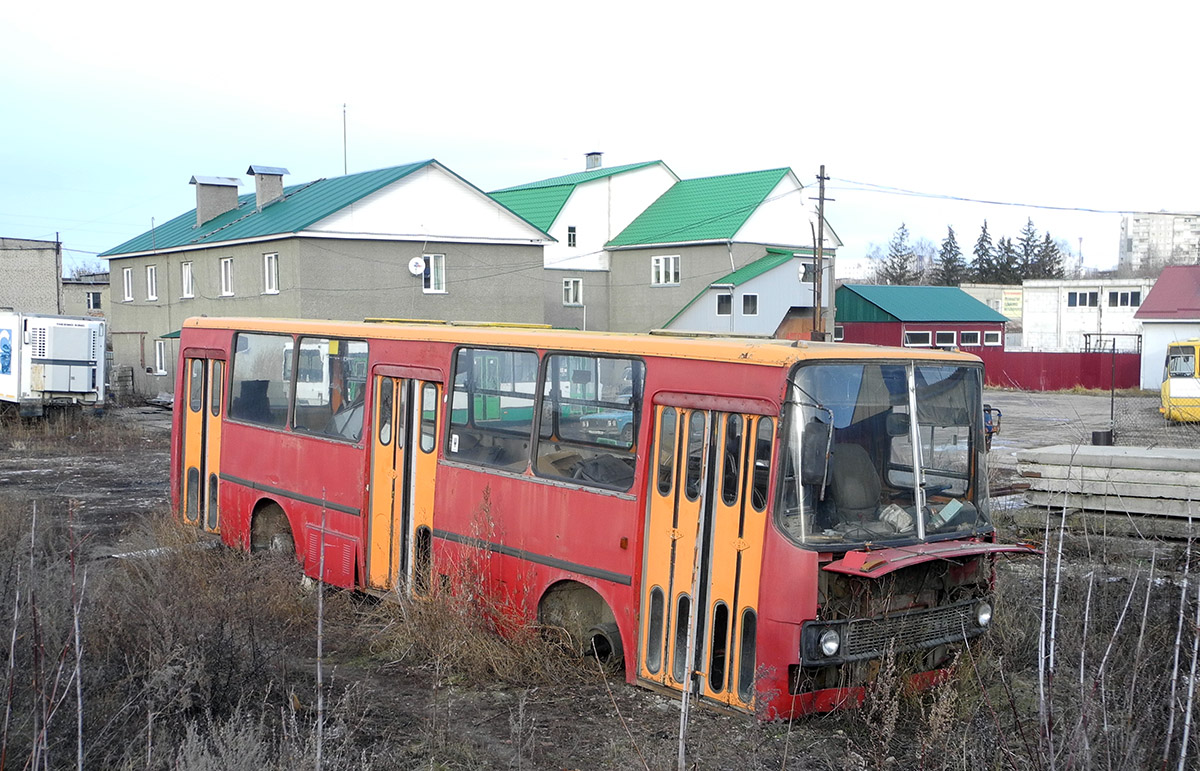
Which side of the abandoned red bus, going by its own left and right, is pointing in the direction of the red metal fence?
left

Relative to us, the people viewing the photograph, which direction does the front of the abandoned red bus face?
facing the viewer and to the right of the viewer
